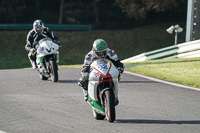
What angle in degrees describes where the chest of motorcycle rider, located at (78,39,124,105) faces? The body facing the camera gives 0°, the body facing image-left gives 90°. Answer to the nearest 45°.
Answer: approximately 0°

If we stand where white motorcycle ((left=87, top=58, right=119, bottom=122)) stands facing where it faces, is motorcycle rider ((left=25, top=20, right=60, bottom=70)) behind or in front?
behind

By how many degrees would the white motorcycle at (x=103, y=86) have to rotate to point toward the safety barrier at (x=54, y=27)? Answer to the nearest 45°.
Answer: approximately 180°

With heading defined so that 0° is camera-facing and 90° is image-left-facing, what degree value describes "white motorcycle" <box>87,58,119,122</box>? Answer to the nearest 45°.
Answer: approximately 0°

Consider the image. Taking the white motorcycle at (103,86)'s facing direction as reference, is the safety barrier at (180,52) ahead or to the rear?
to the rear
